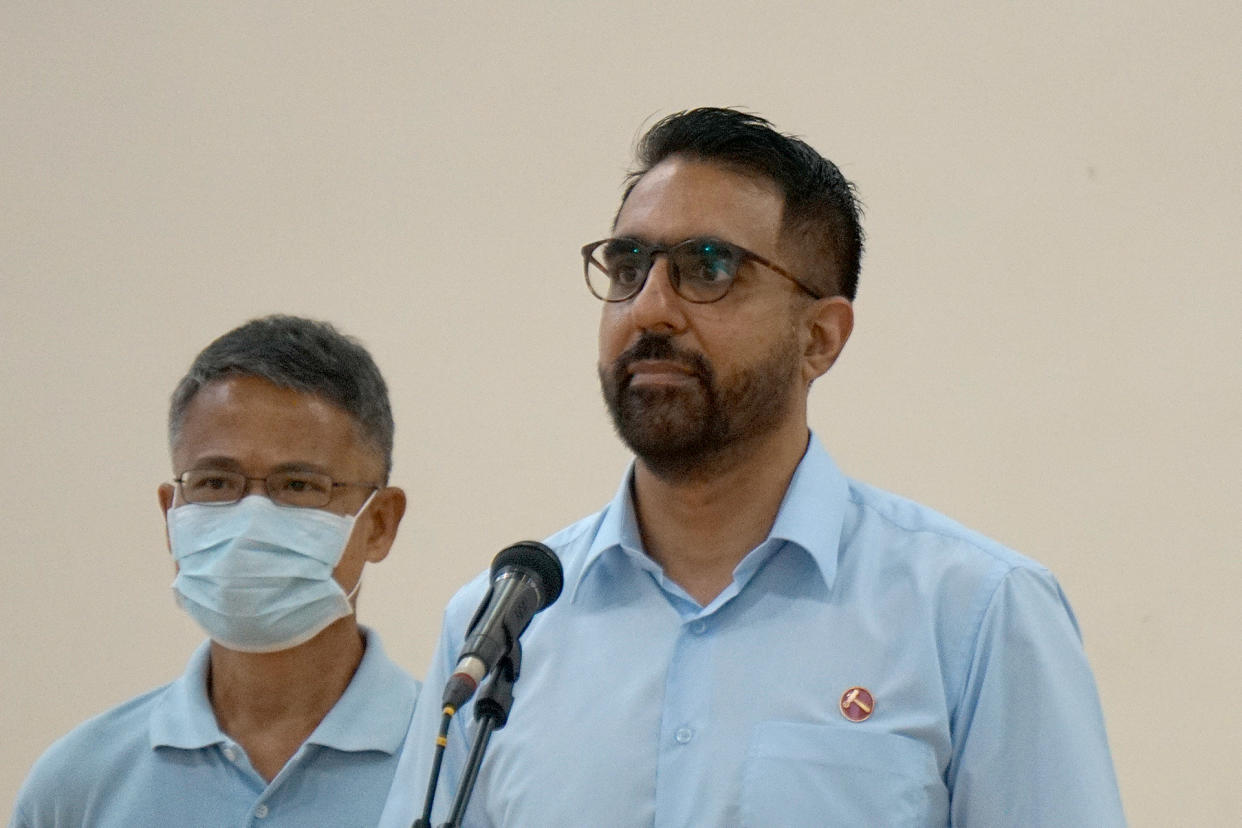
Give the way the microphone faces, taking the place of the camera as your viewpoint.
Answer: facing away from the viewer and to the right of the viewer

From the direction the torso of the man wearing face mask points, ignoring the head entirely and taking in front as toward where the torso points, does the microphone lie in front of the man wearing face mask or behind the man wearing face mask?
in front

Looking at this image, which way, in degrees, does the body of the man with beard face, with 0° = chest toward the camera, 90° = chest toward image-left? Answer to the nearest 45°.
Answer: approximately 45°

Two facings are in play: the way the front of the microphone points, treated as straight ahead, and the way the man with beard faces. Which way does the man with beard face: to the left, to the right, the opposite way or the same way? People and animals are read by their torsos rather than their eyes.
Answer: the opposite way

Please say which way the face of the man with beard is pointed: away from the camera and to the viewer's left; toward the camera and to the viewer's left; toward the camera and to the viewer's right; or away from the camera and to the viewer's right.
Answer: toward the camera and to the viewer's left

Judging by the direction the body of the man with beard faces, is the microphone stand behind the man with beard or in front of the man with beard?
in front

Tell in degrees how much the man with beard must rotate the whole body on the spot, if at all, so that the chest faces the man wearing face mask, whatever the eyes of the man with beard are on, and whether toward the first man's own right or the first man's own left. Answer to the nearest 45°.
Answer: approximately 90° to the first man's own right

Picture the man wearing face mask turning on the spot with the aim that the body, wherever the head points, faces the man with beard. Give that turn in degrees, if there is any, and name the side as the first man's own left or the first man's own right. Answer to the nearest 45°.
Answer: approximately 45° to the first man's own left

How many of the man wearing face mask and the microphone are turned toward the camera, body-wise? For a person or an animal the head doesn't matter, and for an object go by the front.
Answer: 1
